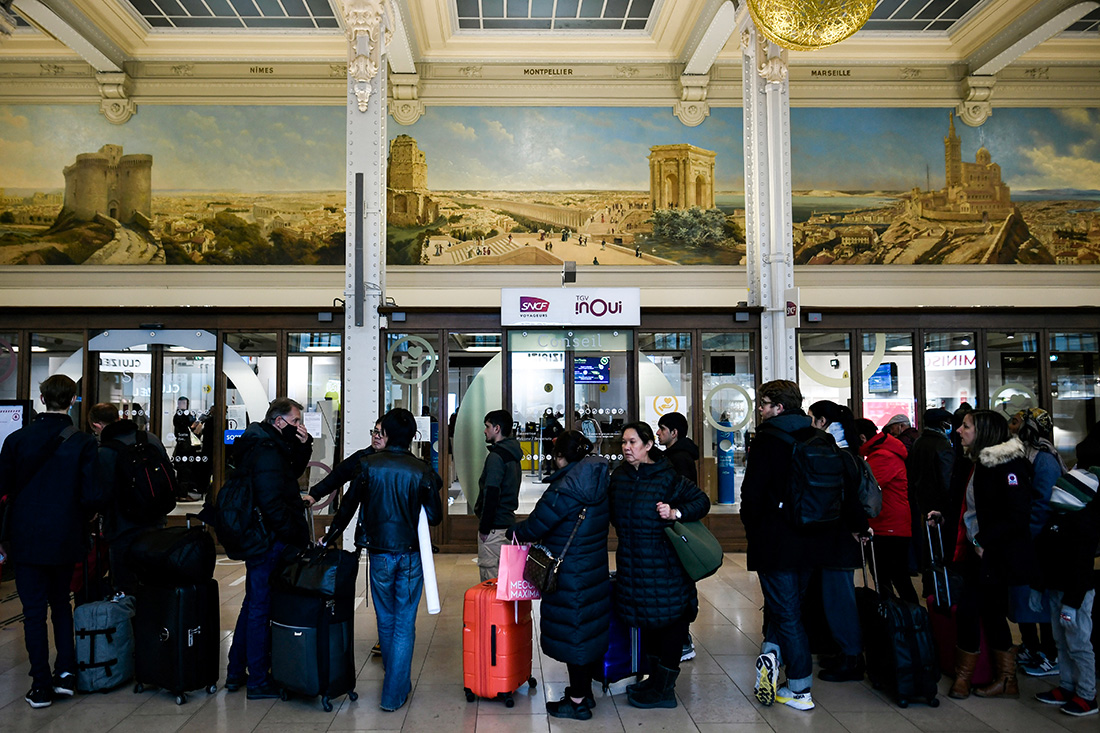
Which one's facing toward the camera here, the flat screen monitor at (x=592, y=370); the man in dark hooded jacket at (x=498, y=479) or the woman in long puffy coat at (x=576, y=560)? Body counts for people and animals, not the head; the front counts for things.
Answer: the flat screen monitor

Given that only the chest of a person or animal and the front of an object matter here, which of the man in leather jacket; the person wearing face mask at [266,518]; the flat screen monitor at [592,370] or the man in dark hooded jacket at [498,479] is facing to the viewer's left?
the man in dark hooded jacket

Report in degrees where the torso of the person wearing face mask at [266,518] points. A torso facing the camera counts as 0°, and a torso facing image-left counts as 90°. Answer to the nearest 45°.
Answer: approximately 270°

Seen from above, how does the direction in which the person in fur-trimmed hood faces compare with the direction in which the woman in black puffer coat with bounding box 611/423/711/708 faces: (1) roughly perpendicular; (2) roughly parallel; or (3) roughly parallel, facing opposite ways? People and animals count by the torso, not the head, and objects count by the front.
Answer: roughly perpendicular

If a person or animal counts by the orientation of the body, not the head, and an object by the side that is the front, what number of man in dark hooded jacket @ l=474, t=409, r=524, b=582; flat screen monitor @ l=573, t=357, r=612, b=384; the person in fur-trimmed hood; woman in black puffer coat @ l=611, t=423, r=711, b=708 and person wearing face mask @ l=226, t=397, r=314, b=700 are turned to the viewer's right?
1

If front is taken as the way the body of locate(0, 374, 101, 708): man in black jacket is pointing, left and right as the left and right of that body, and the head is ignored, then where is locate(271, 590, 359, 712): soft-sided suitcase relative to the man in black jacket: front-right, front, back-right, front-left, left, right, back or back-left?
back-right

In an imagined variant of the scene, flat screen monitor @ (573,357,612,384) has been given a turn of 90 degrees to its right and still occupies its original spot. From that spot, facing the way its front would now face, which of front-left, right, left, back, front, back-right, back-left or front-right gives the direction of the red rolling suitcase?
left

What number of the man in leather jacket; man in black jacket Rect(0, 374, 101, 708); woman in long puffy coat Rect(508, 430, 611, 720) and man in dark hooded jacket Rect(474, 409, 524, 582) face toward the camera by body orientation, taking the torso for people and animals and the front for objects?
0

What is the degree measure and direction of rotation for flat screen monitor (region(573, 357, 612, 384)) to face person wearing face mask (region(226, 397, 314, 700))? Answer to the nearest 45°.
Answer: approximately 45° to its right

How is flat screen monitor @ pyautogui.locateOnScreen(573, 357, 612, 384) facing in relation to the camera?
toward the camera

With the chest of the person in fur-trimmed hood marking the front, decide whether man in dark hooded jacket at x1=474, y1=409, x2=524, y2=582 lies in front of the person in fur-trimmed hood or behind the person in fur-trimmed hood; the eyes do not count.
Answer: in front

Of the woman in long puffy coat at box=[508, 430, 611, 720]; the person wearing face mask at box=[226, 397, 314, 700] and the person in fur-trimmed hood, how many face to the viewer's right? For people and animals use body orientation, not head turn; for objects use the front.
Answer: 1

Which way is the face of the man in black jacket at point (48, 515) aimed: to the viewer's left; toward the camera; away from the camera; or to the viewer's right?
away from the camera

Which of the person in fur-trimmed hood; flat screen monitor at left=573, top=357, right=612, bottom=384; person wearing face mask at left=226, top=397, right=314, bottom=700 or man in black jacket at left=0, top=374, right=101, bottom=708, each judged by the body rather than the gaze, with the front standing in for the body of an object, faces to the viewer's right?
the person wearing face mask

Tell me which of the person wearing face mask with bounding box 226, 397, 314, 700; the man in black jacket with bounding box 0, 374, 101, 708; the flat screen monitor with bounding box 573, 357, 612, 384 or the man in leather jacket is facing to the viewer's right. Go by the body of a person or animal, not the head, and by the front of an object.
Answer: the person wearing face mask

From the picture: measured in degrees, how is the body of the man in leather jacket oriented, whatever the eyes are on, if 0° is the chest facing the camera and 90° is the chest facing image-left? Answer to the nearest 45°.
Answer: approximately 180°
